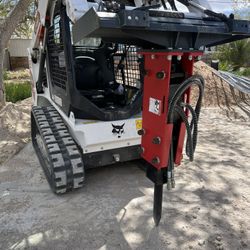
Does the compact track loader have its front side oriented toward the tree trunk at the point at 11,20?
no

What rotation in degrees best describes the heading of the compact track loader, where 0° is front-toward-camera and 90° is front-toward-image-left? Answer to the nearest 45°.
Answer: approximately 315°
